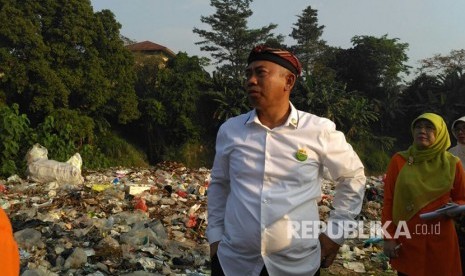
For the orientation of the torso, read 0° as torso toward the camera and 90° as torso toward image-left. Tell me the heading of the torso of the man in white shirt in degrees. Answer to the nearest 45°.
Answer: approximately 45°

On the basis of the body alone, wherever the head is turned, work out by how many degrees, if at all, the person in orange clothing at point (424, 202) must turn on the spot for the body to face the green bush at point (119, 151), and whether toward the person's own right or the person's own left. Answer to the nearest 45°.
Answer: approximately 90° to the person's own right

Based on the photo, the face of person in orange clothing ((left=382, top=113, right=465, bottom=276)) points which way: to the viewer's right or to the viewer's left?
to the viewer's left

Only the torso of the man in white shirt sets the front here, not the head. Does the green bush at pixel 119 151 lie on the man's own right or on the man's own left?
on the man's own right

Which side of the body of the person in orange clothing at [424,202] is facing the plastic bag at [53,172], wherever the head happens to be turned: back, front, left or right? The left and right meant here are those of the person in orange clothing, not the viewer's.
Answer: right

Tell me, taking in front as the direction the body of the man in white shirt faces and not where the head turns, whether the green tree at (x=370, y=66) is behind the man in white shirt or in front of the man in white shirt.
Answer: behind

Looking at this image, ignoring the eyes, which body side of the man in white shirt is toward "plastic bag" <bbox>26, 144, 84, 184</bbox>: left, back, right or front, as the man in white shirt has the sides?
right

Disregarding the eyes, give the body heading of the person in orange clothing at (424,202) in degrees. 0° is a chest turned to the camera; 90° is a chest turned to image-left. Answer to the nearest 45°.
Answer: approximately 45°

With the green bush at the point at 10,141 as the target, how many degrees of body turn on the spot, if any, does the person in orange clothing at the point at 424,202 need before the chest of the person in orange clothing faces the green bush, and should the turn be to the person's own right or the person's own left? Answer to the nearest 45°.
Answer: approximately 90° to the person's own right
